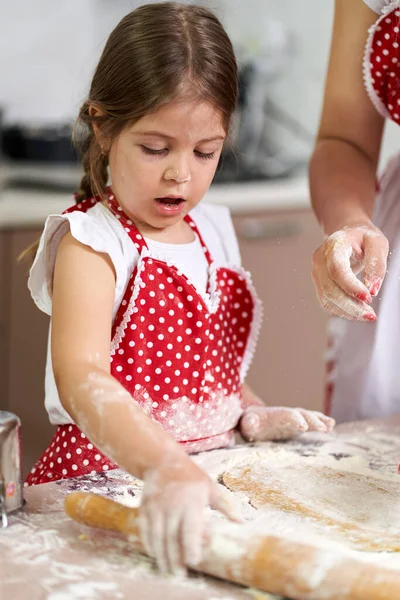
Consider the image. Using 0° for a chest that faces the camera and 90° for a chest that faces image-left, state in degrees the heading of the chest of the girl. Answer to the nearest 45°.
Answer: approximately 315°

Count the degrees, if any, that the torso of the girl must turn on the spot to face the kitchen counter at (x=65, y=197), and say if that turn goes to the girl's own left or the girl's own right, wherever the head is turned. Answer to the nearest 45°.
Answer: approximately 135° to the girl's own left

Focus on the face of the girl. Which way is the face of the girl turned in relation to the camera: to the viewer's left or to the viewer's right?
to the viewer's right

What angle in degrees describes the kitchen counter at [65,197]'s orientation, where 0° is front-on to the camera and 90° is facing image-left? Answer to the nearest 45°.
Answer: approximately 0°
